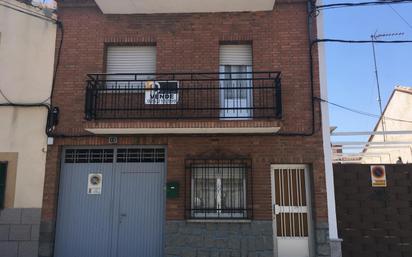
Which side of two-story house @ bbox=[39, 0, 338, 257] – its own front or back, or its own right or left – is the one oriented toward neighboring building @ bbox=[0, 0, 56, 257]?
right

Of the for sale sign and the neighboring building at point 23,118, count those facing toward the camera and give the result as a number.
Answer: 2

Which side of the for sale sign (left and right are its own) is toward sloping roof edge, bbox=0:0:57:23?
right

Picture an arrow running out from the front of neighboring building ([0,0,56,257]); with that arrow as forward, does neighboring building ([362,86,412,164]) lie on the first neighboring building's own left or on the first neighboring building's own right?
on the first neighboring building's own left

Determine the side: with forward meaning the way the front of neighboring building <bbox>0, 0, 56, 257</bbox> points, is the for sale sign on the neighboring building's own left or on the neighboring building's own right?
on the neighboring building's own left

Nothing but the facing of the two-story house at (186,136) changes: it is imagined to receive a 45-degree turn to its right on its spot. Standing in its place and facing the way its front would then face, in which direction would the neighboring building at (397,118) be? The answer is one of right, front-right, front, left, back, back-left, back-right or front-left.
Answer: back

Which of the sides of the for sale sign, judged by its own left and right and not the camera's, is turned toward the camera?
front

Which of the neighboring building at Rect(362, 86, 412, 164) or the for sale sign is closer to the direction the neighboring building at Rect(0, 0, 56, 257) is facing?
the for sale sign

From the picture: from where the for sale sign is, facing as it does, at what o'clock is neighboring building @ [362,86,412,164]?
The neighboring building is roughly at 8 o'clock from the for sale sign.

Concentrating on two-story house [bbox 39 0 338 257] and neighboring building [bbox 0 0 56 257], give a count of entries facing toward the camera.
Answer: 2

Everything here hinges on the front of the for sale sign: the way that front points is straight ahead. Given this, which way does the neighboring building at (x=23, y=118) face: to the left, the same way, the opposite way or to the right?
the same way

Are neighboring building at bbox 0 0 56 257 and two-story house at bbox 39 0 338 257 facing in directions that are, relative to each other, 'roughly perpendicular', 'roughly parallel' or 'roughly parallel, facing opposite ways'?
roughly parallel
